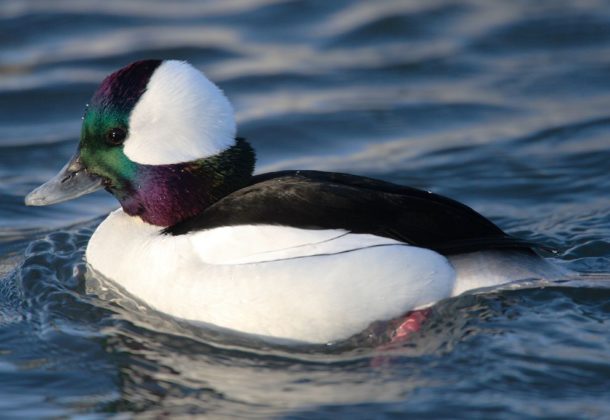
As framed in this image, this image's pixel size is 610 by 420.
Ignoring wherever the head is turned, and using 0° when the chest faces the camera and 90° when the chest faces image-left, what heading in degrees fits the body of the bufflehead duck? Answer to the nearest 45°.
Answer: approximately 90°
